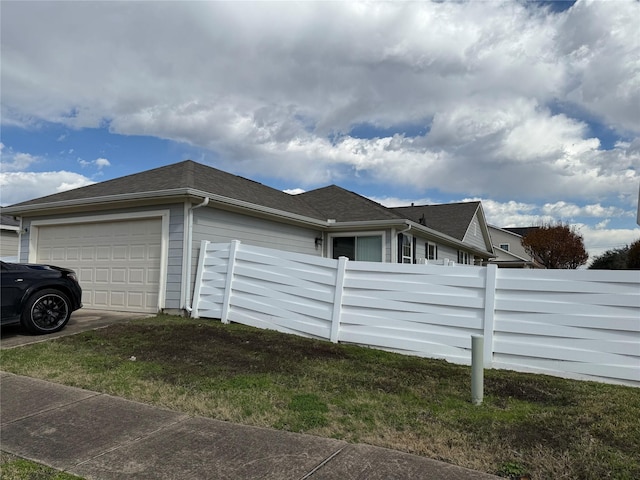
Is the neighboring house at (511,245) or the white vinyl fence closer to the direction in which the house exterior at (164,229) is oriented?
the white vinyl fence

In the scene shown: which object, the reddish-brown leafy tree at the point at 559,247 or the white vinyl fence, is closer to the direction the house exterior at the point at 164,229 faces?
the white vinyl fence

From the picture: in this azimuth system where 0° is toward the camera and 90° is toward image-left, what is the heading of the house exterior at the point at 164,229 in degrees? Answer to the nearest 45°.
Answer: approximately 45°

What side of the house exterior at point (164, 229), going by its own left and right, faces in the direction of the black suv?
front

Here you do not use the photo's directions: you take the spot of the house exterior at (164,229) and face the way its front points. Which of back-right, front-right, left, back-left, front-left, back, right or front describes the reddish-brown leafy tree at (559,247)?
back

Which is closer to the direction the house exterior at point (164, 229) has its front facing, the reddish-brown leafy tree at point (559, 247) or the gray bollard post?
the gray bollard post

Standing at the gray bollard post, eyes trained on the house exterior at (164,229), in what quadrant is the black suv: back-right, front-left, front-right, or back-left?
front-left

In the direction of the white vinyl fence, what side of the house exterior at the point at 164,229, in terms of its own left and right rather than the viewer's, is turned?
left

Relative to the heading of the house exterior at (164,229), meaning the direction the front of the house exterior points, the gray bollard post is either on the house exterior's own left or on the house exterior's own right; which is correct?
on the house exterior's own left

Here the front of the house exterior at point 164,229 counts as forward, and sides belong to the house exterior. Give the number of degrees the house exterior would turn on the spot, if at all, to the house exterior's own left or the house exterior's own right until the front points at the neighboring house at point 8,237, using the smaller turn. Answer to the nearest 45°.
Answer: approximately 90° to the house exterior's own right

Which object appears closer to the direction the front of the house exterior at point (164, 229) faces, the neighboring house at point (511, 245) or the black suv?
the black suv

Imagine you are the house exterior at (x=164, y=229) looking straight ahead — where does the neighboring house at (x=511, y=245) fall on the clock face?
The neighboring house is roughly at 6 o'clock from the house exterior.
